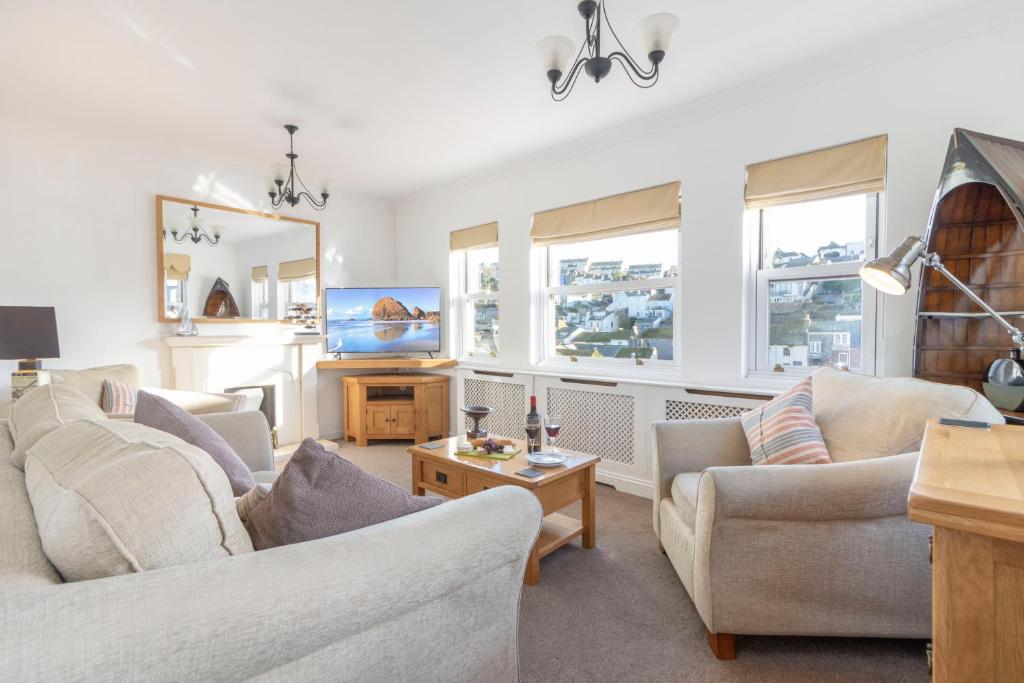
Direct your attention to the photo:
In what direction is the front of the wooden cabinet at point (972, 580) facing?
to the viewer's left

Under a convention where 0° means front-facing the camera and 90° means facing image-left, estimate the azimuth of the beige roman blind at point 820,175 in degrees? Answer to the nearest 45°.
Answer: approximately 45°

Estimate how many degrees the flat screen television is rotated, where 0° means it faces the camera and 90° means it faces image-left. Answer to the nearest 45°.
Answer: approximately 0°

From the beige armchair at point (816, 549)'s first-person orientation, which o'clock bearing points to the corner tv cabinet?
The corner tv cabinet is roughly at 1 o'clock from the beige armchair.

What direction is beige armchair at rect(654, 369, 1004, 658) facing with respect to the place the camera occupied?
facing to the left of the viewer

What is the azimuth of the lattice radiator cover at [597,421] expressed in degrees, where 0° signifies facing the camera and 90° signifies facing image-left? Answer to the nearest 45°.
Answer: approximately 45°

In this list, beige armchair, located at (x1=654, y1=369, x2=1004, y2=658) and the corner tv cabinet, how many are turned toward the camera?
1

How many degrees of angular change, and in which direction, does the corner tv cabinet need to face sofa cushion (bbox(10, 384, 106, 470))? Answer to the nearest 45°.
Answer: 0° — it already faces it

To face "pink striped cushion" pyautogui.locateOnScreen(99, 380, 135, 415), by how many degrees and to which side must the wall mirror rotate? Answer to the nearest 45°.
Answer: approximately 90° to its right

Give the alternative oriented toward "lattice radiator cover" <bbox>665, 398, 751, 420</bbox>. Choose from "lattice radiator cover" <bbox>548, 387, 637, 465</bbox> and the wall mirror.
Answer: the wall mirror
